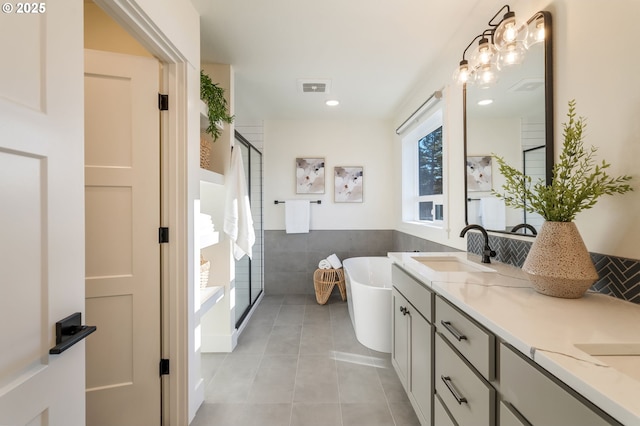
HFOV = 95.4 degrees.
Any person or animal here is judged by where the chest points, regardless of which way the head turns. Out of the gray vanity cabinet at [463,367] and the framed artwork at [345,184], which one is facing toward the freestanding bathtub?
the framed artwork

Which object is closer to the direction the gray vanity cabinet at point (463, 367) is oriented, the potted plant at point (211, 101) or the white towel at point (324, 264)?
the potted plant

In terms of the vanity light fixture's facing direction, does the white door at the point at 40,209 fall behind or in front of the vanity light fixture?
in front

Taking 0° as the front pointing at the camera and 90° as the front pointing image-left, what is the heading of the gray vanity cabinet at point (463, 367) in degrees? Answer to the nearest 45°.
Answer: approximately 45°

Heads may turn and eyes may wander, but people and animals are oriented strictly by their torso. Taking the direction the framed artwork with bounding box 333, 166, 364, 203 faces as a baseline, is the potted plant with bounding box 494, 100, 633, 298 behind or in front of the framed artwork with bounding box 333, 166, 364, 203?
in front

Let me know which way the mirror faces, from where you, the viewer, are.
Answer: facing the viewer and to the left of the viewer

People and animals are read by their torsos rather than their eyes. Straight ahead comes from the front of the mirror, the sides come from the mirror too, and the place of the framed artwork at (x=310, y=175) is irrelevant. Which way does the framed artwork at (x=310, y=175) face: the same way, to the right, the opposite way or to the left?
to the left

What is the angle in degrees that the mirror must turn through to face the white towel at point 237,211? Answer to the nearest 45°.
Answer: approximately 45° to its right

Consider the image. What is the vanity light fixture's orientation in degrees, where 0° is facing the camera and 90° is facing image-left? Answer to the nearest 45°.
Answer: approximately 45°

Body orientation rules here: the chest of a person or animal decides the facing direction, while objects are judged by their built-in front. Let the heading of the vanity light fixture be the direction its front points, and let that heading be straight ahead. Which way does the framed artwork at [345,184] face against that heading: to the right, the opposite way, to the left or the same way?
to the left

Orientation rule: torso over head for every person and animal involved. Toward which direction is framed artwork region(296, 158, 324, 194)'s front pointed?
toward the camera

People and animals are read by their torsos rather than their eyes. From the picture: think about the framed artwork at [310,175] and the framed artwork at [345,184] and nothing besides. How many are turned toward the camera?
2

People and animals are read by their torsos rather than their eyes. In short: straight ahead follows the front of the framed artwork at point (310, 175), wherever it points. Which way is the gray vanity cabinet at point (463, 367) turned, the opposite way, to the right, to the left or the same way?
to the right

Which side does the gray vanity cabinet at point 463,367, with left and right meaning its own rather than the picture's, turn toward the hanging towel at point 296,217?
right

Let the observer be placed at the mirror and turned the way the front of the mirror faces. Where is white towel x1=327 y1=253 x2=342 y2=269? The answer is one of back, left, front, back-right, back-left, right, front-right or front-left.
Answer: right

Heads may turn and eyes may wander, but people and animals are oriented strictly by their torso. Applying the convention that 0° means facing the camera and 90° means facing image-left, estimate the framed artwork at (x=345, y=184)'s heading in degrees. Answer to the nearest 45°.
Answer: approximately 0°

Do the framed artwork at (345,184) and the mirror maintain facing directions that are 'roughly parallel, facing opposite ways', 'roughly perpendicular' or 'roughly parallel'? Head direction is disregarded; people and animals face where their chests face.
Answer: roughly perpendicular

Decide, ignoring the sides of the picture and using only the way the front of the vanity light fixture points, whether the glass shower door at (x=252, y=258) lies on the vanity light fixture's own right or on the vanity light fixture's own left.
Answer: on the vanity light fixture's own right
